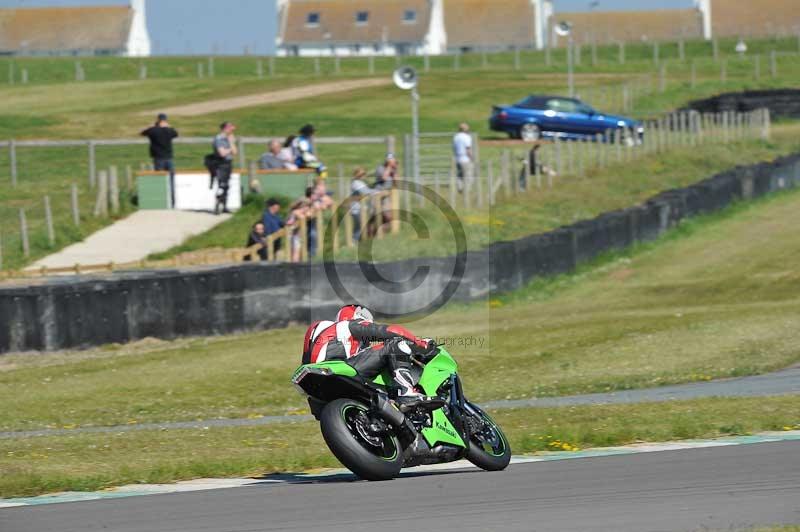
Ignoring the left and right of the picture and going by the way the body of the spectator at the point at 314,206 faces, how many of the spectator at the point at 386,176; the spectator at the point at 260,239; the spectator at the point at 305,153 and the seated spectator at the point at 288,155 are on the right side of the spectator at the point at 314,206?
1

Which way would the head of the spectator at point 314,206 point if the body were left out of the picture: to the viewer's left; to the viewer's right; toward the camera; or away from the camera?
toward the camera

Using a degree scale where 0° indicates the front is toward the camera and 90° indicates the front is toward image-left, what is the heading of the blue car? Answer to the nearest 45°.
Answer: approximately 270°

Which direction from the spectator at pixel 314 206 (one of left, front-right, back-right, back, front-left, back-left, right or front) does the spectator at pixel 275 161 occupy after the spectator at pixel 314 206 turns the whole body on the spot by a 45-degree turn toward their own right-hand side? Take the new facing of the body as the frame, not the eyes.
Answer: back

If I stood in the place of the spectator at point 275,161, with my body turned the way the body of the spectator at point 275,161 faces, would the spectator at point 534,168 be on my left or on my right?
on my left

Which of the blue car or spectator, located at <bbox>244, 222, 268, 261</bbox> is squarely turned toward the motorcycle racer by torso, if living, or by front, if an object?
the spectator

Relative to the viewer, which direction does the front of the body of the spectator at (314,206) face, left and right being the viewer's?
facing the viewer and to the right of the viewer

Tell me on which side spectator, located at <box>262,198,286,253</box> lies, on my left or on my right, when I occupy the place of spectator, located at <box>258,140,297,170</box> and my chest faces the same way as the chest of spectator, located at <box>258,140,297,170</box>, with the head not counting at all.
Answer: on my right

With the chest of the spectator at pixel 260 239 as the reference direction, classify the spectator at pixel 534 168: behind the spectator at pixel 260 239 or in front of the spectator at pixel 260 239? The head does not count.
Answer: behind

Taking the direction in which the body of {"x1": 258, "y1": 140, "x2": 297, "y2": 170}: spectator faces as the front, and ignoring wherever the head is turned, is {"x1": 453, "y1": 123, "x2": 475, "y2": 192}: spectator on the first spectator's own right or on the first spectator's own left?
on the first spectator's own left

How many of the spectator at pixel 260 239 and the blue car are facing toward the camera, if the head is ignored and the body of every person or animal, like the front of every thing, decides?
1

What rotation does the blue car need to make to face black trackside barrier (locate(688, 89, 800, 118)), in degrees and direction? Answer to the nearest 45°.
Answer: approximately 45° to its left

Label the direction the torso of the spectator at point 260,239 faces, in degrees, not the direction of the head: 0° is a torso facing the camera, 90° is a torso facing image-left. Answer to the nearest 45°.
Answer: approximately 0°

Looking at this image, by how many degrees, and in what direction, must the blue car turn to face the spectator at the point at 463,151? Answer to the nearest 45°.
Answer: approximately 90° to its right

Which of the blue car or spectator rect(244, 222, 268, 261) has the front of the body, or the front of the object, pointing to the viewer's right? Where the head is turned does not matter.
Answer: the blue car

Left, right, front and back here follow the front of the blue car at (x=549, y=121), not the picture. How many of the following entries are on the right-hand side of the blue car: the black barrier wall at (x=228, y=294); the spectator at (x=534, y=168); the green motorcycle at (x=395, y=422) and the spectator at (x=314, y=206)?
4
